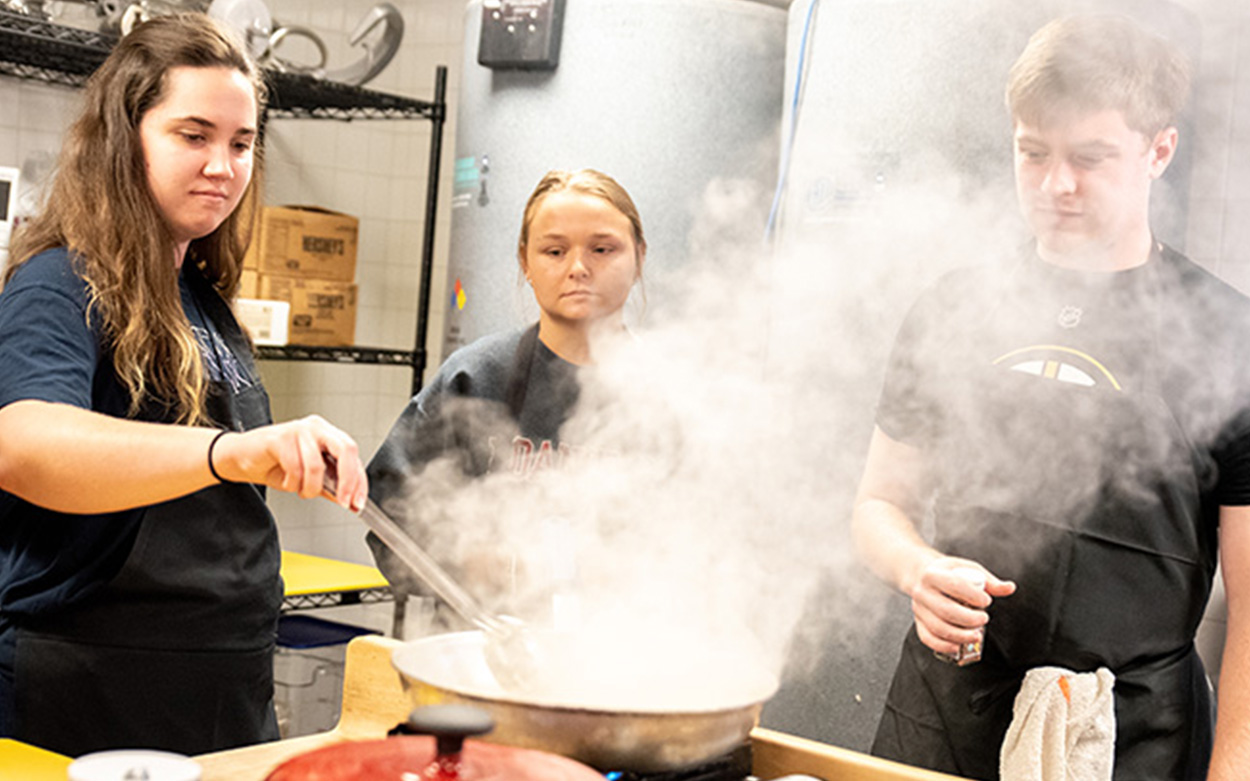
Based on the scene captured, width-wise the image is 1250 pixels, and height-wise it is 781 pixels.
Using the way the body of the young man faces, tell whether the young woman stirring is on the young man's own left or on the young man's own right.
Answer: on the young man's own right

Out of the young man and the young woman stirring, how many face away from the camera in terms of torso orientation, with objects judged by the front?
0

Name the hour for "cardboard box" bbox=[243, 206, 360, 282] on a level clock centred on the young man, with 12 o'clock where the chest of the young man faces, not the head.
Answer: The cardboard box is roughly at 4 o'clock from the young man.

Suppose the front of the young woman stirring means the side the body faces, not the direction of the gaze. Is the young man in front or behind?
in front

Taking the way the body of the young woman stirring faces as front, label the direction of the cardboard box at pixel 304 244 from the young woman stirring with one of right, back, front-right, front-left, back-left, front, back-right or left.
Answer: back-left

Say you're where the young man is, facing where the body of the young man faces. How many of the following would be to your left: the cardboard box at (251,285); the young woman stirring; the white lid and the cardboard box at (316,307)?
0

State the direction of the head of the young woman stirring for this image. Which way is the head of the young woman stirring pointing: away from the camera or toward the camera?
toward the camera

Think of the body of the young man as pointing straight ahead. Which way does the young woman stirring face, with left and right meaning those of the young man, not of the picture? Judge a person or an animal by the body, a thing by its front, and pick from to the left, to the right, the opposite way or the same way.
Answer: to the left

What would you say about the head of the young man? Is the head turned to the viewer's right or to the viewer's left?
to the viewer's left

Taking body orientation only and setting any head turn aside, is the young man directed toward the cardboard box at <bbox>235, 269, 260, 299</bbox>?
no

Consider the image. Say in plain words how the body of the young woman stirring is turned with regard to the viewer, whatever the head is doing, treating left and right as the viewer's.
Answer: facing the viewer and to the right of the viewer

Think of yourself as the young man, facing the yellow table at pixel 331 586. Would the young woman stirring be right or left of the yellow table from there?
left

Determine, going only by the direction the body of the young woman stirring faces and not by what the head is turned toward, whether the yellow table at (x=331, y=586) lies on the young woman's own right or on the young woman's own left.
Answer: on the young woman's own left

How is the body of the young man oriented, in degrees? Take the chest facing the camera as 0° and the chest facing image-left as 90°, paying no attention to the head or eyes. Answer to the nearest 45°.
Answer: approximately 0°

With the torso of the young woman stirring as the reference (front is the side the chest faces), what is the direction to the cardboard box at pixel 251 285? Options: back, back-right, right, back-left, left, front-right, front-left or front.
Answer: back-left

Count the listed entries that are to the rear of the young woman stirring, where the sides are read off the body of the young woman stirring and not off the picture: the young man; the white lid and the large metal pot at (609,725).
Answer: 0
